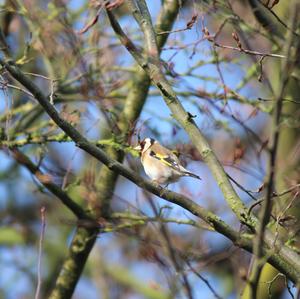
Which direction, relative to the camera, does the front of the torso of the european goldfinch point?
to the viewer's left
